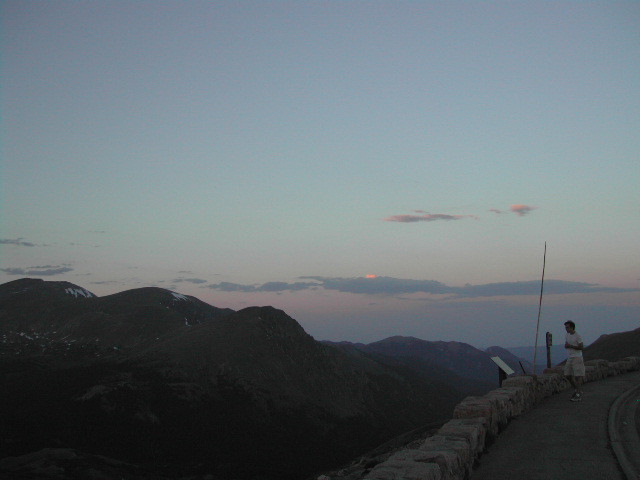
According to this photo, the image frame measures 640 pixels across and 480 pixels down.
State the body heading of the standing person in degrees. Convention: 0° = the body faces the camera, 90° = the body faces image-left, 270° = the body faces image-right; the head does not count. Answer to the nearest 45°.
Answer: approximately 45°
